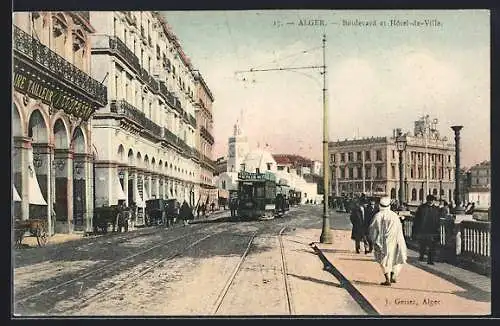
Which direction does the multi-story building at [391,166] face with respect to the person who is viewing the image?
facing the viewer and to the right of the viewer
